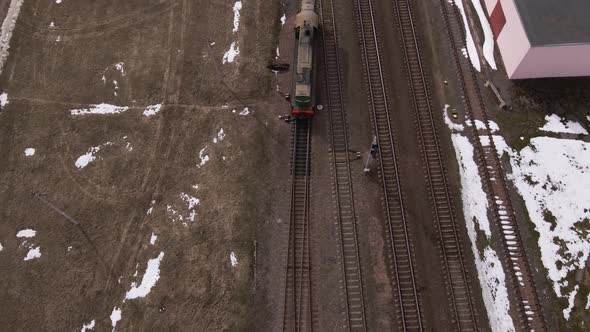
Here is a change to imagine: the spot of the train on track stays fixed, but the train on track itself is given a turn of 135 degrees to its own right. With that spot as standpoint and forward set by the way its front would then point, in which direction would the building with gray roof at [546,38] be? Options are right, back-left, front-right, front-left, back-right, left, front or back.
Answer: back-right

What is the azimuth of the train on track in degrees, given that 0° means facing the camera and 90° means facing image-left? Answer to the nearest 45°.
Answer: approximately 0°

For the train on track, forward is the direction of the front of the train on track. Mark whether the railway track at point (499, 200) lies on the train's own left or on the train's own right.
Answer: on the train's own left
